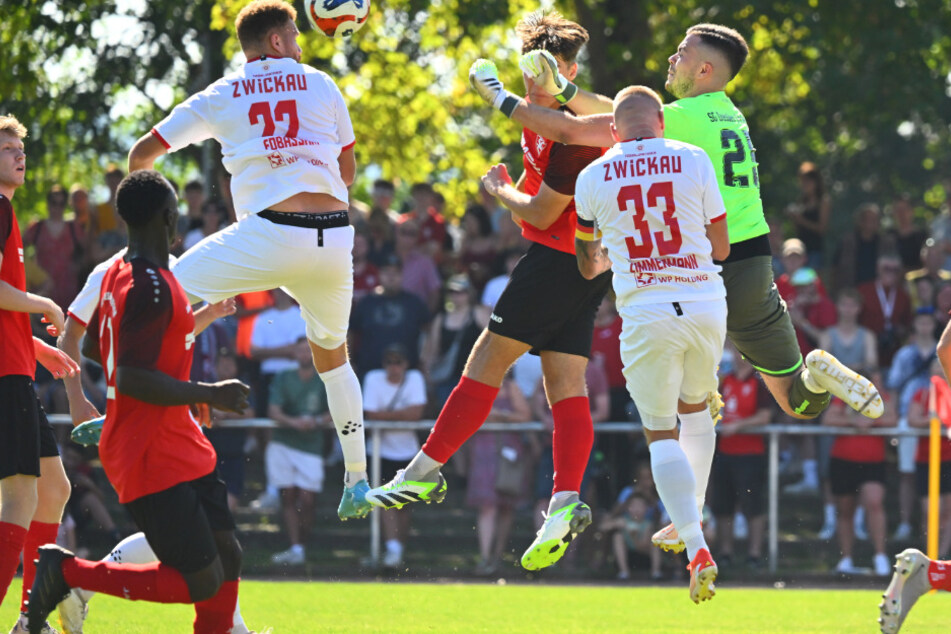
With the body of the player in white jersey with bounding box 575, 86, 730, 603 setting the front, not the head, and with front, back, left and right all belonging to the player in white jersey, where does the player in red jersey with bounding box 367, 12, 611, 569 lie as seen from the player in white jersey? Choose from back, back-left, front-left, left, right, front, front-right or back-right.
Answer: front-left

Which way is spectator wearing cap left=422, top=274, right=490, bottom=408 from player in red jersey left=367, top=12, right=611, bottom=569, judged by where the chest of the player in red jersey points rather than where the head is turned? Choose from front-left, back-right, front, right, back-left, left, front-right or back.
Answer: back-right

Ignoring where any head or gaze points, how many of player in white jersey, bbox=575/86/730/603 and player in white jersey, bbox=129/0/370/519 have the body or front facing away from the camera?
2

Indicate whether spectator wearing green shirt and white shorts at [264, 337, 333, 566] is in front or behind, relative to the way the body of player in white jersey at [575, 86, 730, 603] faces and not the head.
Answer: in front

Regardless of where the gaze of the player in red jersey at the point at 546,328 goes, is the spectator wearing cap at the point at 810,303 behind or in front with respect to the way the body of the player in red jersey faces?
behind

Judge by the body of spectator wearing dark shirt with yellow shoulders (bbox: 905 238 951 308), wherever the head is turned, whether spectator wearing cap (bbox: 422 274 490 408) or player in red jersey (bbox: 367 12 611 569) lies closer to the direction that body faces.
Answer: the player in red jersey

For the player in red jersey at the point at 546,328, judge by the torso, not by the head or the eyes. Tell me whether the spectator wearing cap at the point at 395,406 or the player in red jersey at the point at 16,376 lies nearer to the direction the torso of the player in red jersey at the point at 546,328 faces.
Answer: the player in red jersey

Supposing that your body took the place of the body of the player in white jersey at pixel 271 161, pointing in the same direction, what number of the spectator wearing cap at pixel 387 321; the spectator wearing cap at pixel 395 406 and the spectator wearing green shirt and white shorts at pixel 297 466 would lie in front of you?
3

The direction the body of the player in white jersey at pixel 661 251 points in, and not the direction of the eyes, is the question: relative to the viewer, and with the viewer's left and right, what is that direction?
facing away from the viewer

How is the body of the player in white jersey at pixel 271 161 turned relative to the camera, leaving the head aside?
away from the camera

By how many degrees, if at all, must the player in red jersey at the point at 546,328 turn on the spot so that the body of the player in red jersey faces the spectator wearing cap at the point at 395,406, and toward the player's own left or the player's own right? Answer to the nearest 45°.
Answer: approximately 135° to the player's own right

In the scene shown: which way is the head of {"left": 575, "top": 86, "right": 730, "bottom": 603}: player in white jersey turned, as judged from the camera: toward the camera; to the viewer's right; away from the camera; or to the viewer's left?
away from the camera
